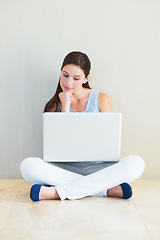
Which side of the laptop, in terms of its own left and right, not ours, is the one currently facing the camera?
back

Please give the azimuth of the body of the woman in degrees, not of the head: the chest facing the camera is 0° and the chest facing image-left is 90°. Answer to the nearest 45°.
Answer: approximately 0°
